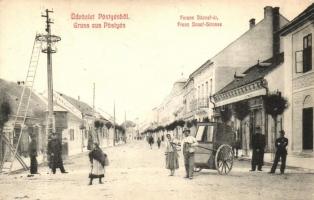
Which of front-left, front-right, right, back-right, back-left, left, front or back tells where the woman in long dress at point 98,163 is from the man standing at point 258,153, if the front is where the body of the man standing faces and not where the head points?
front-right

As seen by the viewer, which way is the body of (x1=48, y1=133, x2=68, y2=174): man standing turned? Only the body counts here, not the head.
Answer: toward the camera

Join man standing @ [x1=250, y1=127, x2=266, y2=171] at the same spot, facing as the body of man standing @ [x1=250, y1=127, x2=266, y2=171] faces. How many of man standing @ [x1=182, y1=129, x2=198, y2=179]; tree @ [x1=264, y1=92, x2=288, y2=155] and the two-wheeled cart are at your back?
1

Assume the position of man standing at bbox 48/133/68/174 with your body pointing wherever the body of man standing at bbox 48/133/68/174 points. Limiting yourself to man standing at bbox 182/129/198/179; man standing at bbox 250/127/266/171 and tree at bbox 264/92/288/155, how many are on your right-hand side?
0

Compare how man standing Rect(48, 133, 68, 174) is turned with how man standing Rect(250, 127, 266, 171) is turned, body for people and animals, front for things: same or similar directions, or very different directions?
same or similar directions

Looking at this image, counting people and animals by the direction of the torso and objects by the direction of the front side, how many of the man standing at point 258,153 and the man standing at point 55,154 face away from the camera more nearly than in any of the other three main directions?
0
